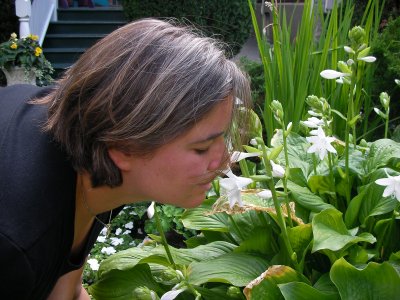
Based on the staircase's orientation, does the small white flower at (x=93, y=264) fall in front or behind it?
in front

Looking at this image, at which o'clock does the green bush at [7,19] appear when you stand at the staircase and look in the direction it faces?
The green bush is roughly at 3 o'clock from the staircase.

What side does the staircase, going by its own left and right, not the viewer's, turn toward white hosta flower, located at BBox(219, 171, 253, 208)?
front

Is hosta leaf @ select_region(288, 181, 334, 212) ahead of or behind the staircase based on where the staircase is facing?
ahead

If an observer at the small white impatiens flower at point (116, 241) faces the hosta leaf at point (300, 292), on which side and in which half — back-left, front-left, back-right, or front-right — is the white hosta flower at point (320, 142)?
front-left

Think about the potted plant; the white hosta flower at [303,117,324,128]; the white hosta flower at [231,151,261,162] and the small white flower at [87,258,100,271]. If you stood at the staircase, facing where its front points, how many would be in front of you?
4

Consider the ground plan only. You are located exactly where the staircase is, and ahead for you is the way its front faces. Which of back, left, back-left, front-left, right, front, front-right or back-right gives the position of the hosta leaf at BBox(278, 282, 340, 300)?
front

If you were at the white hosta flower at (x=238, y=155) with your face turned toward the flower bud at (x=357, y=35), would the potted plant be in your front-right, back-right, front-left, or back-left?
front-left

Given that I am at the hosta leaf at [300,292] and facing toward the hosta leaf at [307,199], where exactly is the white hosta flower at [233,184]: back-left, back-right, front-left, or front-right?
front-left

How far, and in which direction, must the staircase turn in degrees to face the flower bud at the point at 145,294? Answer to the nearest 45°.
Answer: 0° — it already faces it

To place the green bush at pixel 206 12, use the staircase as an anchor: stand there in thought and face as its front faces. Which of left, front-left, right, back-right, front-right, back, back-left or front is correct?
front-left

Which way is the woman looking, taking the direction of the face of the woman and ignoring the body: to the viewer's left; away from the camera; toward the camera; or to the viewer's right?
to the viewer's right

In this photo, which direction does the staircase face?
toward the camera

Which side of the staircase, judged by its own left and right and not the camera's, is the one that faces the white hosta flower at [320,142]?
front

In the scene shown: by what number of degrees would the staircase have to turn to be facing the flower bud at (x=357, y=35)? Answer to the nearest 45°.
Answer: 0° — it already faces it

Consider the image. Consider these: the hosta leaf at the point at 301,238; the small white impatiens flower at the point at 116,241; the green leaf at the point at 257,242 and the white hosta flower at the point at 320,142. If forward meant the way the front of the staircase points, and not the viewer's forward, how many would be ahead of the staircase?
4

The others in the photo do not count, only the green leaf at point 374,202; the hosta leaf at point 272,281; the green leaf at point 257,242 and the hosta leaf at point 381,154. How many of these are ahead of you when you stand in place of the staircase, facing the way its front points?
4

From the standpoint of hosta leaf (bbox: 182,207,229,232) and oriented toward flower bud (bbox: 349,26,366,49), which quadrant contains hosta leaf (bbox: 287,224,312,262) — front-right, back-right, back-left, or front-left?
front-right

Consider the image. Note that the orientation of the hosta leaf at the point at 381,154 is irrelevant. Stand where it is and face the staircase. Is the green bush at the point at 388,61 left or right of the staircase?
right
